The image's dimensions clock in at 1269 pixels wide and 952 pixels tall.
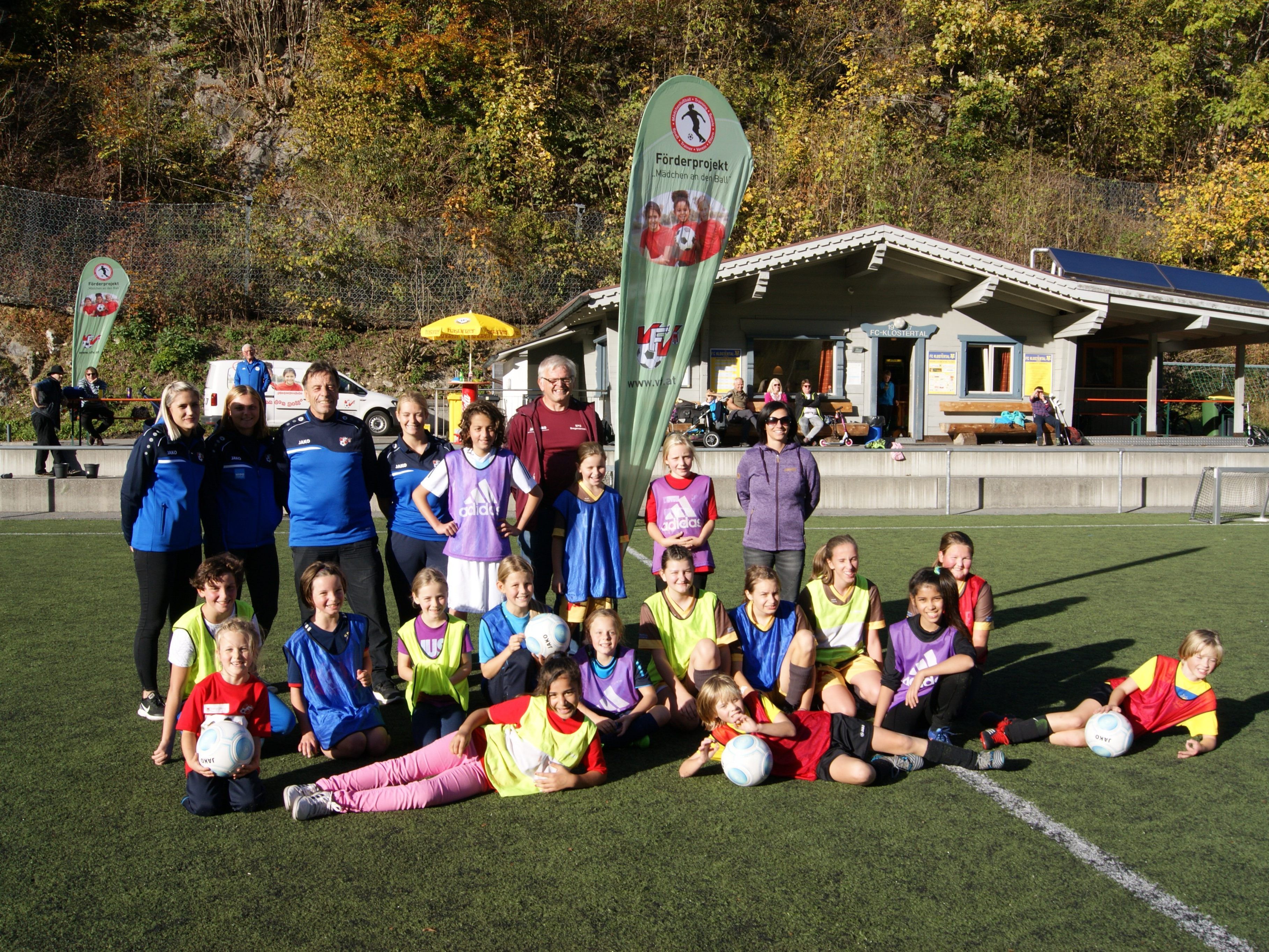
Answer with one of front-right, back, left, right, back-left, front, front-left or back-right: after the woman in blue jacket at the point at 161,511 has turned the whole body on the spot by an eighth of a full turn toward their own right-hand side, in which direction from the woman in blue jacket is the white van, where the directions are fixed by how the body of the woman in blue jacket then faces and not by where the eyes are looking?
back

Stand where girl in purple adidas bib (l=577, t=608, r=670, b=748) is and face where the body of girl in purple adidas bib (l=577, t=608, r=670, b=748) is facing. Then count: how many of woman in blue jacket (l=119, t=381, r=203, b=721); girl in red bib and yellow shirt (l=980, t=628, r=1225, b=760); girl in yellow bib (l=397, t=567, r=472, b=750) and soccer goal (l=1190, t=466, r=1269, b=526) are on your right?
2

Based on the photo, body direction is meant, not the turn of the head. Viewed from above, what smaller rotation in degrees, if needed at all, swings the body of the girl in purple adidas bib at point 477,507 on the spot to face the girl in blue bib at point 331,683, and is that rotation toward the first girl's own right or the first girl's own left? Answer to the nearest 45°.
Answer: approximately 45° to the first girl's own right

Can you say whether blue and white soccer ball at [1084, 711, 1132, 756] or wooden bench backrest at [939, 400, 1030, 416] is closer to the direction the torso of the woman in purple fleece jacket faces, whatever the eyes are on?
the blue and white soccer ball

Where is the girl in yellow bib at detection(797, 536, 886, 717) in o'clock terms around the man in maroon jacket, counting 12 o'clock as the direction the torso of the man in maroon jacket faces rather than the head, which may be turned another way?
The girl in yellow bib is roughly at 10 o'clock from the man in maroon jacket.

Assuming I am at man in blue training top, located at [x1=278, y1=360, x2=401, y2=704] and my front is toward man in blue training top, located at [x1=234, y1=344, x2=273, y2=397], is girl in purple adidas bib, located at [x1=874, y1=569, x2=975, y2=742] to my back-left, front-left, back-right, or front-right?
back-right

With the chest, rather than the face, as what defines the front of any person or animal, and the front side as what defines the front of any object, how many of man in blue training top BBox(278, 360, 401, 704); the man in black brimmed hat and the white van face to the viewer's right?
2

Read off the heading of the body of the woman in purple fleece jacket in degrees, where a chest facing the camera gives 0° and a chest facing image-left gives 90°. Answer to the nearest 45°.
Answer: approximately 0°

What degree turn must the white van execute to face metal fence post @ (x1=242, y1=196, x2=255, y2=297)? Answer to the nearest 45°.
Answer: approximately 90° to its left

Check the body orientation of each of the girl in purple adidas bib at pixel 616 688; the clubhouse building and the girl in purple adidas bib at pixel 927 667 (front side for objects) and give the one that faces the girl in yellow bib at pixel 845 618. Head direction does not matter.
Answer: the clubhouse building

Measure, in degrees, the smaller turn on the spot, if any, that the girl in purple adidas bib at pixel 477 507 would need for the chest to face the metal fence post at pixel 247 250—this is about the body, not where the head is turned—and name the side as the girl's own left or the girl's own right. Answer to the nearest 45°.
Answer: approximately 180°

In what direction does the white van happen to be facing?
to the viewer's right
